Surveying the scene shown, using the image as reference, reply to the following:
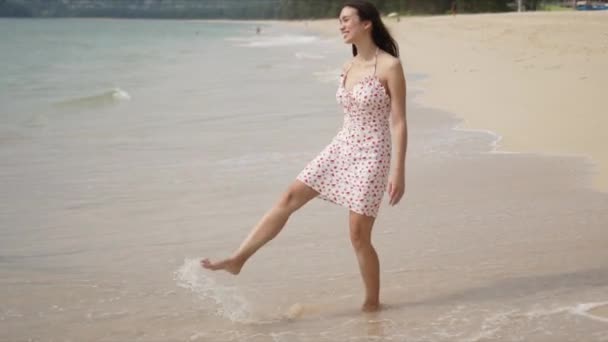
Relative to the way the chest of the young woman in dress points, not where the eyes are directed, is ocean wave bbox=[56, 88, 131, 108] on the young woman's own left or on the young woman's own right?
on the young woman's own right

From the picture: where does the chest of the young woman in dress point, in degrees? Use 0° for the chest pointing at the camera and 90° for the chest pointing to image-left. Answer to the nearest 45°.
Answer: approximately 45°
